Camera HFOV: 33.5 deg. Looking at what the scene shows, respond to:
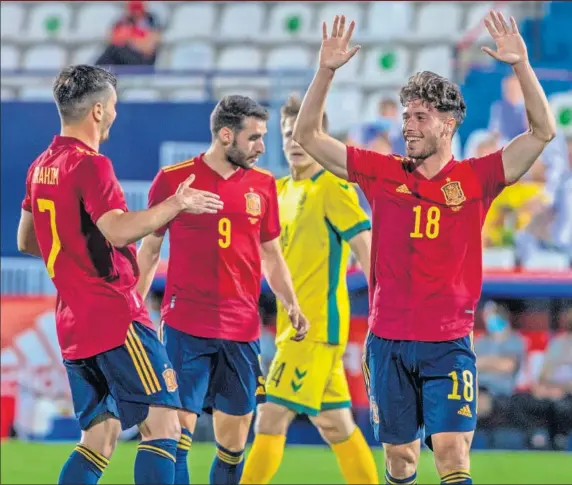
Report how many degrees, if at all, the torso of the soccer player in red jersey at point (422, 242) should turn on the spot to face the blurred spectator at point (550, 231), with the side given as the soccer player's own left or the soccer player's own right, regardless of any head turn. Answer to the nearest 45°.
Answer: approximately 180°

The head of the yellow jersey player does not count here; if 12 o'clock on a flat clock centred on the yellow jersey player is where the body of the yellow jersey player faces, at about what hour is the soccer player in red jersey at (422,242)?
The soccer player in red jersey is roughly at 10 o'clock from the yellow jersey player.

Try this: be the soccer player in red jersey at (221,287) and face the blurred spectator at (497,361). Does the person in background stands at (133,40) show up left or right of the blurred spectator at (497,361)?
left

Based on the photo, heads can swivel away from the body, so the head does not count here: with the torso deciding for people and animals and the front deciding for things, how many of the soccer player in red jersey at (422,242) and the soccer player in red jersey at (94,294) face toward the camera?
1

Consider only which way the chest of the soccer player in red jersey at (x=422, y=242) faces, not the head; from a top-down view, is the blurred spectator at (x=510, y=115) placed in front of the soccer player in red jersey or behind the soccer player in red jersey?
behind

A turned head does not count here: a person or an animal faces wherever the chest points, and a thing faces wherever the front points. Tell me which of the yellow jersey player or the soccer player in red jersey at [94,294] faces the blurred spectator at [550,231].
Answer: the soccer player in red jersey

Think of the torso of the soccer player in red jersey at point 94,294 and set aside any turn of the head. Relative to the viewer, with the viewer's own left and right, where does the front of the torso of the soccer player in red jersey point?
facing away from the viewer and to the right of the viewer

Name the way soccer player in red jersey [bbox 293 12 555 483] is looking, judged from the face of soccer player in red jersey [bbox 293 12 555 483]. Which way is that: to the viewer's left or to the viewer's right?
to the viewer's left

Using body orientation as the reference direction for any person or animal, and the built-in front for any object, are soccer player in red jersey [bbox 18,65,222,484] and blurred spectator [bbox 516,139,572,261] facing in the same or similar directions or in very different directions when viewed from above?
very different directions
